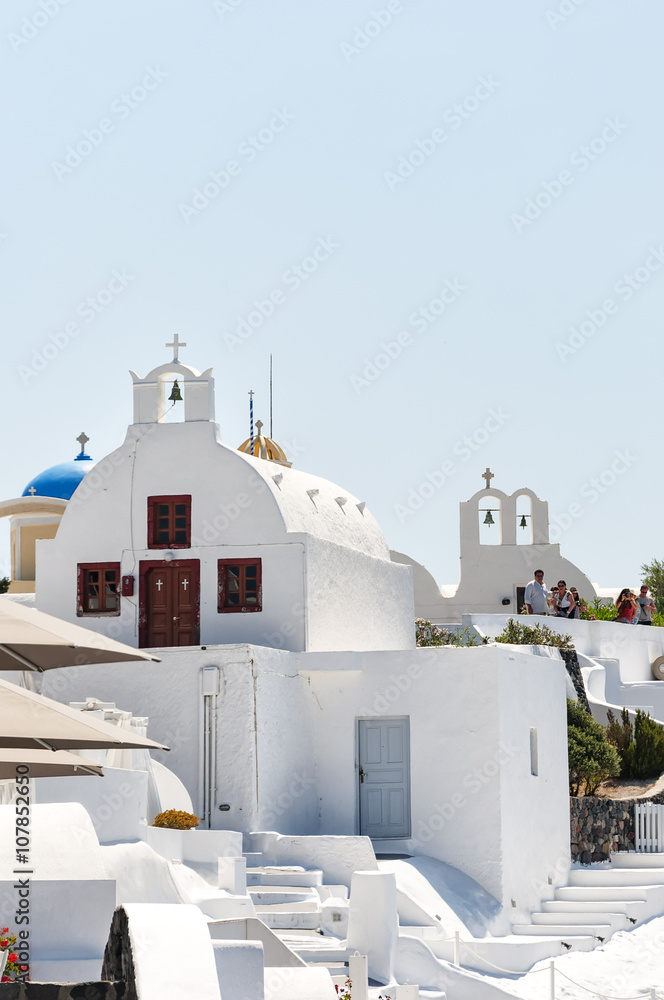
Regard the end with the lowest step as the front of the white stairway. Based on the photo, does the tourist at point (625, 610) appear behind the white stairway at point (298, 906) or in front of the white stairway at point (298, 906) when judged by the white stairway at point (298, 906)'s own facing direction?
behind

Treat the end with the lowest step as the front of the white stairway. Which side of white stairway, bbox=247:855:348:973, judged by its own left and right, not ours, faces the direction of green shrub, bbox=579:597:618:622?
back

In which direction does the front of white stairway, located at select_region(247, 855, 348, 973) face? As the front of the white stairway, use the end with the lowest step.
toward the camera

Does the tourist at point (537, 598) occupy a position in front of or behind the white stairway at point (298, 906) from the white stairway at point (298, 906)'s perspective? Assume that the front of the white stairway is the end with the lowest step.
behind

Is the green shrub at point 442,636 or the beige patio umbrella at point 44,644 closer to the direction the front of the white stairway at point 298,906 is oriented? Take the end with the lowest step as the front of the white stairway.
the beige patio umbrella

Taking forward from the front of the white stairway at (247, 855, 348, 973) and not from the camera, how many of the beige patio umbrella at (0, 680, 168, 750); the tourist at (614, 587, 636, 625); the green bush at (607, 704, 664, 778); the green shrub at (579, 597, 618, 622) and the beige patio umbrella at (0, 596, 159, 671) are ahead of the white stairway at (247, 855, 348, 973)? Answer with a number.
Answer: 2

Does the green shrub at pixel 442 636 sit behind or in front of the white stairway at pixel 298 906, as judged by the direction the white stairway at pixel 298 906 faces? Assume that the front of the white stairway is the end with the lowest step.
behind

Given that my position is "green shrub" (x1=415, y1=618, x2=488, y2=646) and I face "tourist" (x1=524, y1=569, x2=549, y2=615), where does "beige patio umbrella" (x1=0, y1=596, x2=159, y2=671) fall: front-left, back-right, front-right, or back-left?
back-right

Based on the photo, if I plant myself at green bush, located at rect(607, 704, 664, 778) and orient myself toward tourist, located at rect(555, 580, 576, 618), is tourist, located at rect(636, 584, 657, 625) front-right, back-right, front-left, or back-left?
front-right

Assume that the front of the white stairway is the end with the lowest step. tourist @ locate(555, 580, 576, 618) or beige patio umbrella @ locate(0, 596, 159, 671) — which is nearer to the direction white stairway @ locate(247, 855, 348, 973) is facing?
the beige patio umbrella

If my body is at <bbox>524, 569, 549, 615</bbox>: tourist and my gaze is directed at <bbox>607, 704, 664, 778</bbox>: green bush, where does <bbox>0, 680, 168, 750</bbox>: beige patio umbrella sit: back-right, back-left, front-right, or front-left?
front-right

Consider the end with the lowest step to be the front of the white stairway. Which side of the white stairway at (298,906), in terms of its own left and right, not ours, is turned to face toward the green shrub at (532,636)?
back

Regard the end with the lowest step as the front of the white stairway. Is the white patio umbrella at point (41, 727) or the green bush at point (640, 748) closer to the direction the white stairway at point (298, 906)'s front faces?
the white patio umbrella
